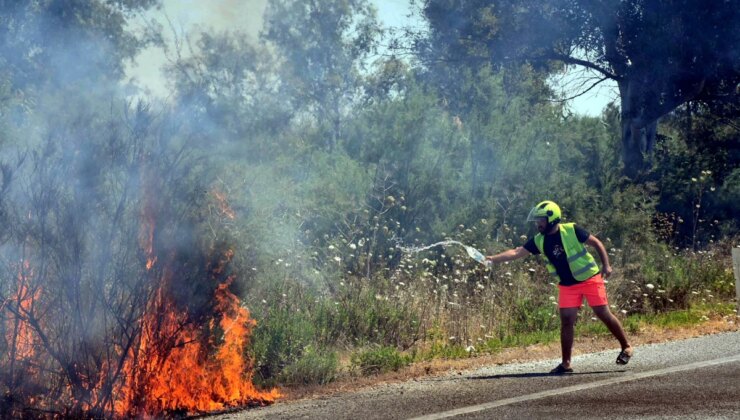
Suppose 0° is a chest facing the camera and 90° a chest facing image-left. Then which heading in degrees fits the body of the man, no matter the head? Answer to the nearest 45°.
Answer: approximately 45°

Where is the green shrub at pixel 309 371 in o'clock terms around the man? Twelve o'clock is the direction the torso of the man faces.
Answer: The green shrub is roughly at 1 o'clock from the man.

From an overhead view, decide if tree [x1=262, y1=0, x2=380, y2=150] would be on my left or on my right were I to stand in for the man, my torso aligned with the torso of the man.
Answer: on my right

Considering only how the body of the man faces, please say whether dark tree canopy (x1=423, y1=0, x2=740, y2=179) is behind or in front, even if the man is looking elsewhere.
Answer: behind

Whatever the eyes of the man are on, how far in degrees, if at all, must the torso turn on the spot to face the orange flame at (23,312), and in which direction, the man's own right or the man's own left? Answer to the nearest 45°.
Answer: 0° — they already face it

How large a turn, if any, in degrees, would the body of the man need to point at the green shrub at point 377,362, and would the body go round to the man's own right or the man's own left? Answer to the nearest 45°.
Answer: approximately 45° to the man's own right
